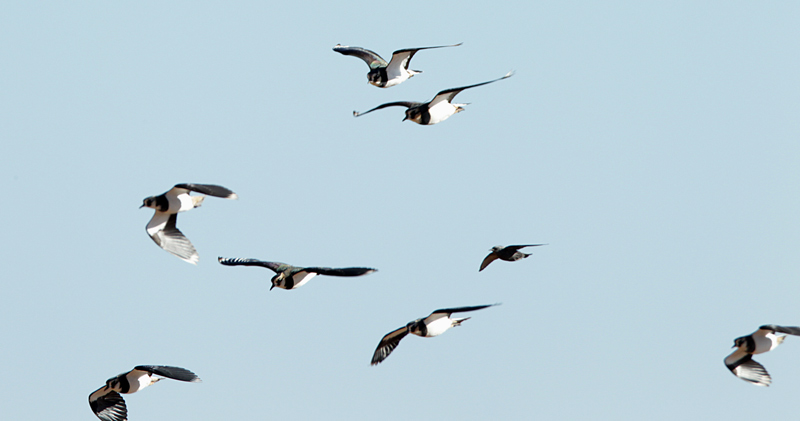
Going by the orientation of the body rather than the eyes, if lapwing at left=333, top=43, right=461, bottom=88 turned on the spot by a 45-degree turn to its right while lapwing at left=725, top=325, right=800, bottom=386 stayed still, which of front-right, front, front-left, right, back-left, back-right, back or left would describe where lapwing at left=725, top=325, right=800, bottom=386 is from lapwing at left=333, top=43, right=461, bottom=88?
back

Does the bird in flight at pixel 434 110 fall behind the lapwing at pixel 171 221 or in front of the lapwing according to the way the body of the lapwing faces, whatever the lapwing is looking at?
behind

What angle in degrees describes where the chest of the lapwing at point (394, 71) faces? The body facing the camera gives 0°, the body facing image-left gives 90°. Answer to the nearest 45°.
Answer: approximately 45°

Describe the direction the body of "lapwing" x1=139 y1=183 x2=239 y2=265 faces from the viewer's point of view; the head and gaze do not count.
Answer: to the viewer's left

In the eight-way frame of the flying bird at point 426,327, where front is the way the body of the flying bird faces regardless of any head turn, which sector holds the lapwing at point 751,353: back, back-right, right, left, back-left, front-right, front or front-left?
back-left
